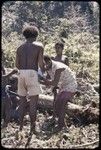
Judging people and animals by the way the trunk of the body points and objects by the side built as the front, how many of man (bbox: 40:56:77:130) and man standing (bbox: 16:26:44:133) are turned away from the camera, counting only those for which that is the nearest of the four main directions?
1

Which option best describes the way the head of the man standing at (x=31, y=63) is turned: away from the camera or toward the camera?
away from the camera

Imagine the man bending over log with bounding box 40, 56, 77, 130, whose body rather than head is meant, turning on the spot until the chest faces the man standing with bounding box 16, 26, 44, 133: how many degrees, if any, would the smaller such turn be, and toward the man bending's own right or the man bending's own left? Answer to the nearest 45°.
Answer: approximately 45° to the man bending's own left

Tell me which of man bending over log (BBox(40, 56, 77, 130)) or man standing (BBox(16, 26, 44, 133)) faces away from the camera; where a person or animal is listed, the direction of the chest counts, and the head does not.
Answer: the man standing

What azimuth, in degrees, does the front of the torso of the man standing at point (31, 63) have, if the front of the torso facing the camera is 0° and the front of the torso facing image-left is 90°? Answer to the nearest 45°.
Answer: approximately 180°

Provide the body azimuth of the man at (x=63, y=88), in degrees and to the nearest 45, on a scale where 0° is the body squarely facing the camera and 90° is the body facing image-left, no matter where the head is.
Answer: approximately 90°

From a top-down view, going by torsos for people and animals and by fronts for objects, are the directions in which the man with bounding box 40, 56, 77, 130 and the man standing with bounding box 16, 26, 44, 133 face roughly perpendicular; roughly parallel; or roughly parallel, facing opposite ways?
roughly perpendicular

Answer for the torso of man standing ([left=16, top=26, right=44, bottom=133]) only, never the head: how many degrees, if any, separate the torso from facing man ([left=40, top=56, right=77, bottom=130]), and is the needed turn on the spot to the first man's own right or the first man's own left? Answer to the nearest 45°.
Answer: approximately 45° to the first man's own right
